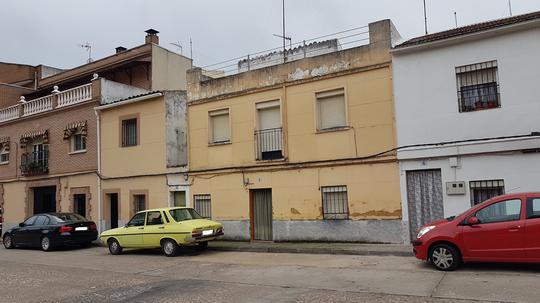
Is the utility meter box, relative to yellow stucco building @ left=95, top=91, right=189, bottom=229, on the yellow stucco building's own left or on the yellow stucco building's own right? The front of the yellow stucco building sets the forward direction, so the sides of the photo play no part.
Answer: on the yellow stucco building's own left

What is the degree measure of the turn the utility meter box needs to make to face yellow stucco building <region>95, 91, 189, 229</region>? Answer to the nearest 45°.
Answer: approximately 90° to its right

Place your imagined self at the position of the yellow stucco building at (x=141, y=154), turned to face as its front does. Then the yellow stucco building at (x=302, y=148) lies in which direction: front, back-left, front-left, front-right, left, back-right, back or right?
left

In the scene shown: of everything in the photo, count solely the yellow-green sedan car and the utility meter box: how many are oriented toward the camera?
1

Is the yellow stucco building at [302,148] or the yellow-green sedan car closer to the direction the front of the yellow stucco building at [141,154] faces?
the yellow-green sedan car

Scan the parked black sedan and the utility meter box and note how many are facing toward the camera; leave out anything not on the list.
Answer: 1

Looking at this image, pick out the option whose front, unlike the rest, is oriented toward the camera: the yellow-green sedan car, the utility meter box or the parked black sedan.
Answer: the utility meter box

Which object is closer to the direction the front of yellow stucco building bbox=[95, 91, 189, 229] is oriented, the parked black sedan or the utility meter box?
the parked black sedan

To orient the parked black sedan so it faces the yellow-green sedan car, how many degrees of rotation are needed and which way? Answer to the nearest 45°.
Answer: approximately 180°

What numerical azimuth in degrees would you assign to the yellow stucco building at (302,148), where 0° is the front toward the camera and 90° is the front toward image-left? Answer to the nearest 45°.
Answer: approximately 45°
